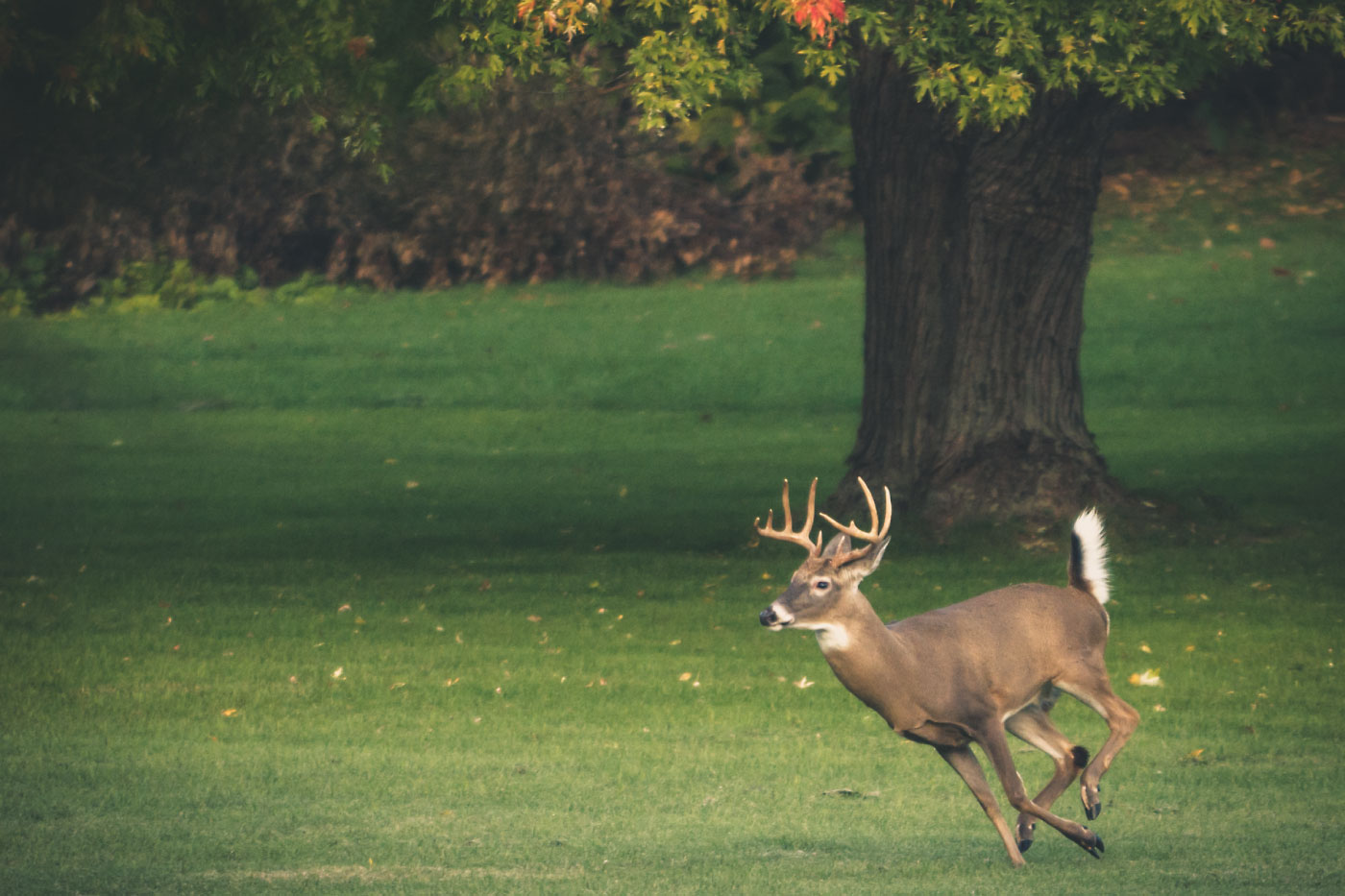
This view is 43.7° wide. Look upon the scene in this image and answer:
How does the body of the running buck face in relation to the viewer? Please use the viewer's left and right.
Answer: facing to the left of the viewer
